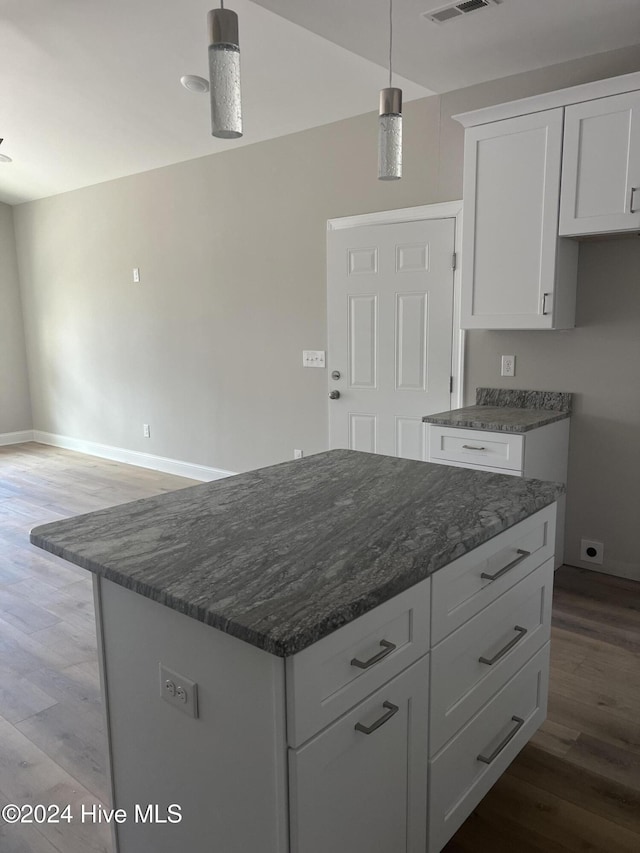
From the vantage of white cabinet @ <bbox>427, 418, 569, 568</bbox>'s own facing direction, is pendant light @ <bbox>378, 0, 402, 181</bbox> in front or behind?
in front

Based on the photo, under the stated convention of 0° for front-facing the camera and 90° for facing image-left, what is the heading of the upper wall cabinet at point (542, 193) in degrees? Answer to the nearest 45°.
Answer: approximately 45°

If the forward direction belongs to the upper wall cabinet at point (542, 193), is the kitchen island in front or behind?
in front

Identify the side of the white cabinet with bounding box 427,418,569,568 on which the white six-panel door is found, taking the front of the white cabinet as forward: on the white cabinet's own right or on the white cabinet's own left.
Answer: on the white cabinet's own right

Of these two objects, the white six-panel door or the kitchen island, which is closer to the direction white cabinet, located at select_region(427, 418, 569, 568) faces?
the kitchen island

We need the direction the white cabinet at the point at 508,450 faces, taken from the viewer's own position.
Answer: facing the viewer and to the left of the viewer

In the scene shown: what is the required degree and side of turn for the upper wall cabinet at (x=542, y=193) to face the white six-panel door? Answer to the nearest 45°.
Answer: approximately 90° to its right

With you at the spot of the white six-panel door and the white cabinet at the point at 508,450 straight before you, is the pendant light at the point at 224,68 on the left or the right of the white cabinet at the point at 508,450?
right

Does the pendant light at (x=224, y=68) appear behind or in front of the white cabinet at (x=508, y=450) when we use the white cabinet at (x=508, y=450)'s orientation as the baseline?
in front

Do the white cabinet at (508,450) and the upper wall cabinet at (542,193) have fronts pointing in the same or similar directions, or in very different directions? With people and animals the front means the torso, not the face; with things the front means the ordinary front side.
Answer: same or similar directions
